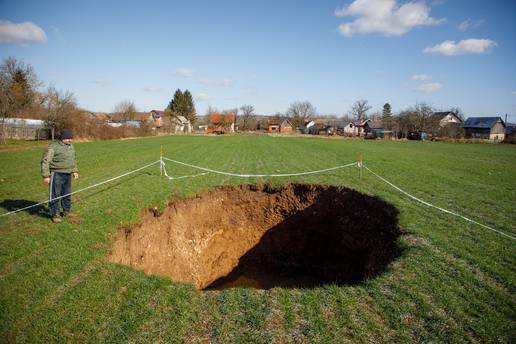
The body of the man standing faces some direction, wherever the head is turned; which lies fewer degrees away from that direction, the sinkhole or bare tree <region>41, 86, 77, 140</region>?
the sinkhole

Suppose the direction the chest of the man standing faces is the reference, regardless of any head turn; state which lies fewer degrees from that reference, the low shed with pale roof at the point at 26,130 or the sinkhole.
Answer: the sinkhole

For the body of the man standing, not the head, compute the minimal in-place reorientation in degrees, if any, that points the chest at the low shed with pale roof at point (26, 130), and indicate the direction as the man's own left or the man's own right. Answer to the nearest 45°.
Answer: approximately 135° to the man's own left

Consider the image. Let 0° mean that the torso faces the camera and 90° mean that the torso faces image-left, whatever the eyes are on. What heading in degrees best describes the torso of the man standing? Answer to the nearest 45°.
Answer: approximately 315°

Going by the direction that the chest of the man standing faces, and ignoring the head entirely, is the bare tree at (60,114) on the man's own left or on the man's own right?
on the man's own left
